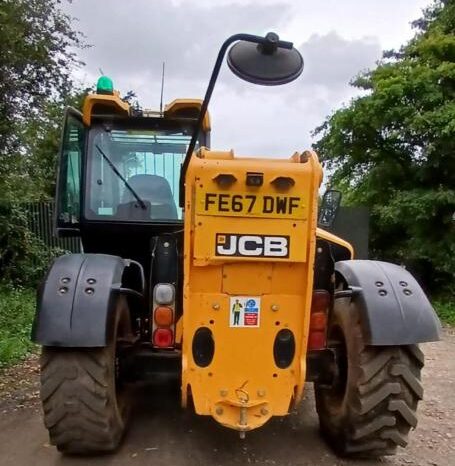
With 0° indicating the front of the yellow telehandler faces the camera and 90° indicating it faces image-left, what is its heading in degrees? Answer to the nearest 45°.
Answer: approximately 180°

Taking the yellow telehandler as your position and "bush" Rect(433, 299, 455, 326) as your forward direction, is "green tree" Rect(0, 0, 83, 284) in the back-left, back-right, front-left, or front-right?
front-left

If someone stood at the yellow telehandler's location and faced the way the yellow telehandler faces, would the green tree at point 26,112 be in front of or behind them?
in front

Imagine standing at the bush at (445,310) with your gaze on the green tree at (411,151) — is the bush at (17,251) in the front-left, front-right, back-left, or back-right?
front-left

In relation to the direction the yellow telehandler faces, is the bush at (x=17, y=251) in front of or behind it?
in front
